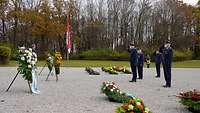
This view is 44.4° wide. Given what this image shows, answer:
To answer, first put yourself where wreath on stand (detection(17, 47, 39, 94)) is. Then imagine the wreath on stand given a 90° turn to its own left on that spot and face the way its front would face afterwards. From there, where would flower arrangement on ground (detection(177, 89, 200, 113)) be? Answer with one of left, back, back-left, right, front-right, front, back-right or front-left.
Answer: right

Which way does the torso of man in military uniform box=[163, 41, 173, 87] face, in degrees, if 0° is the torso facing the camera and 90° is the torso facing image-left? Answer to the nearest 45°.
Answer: approximately 45°

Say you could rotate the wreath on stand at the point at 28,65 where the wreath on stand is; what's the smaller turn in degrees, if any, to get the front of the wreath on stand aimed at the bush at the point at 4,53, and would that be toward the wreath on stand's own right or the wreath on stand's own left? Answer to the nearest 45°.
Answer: approximately 135° to the wreath on stand's own left

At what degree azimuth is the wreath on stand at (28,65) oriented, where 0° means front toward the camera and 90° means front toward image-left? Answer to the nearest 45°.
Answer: approximately 315°
